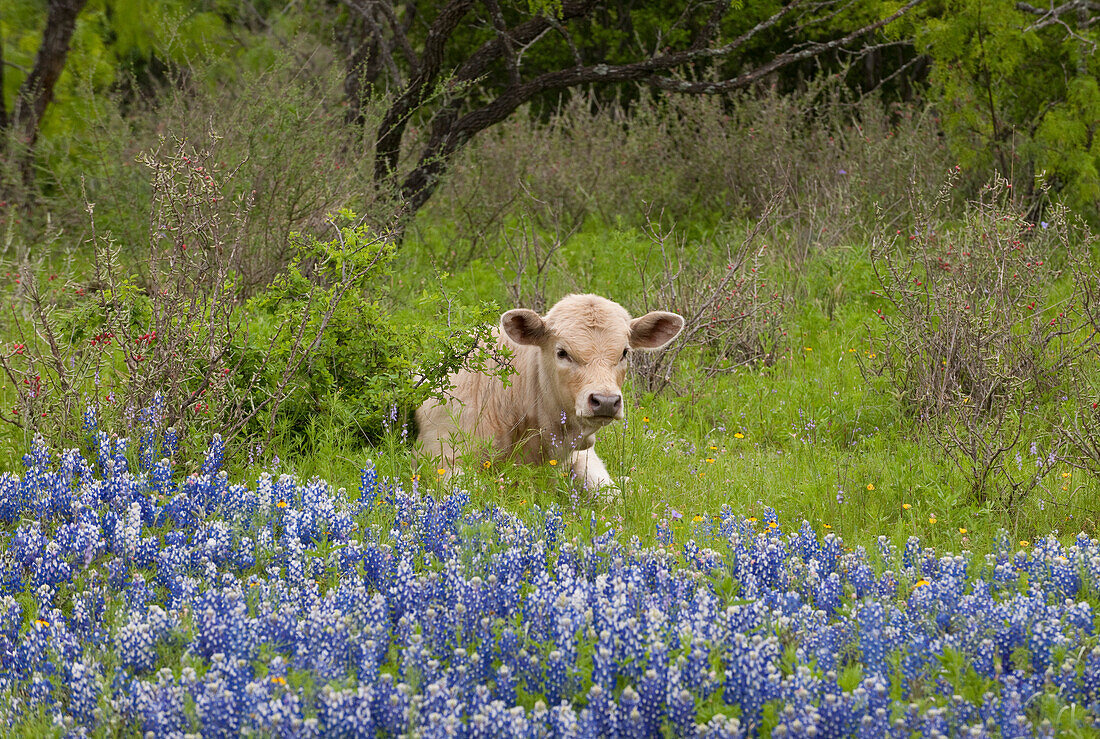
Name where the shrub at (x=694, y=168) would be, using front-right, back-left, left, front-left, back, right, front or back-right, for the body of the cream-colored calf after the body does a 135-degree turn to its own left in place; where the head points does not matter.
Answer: front

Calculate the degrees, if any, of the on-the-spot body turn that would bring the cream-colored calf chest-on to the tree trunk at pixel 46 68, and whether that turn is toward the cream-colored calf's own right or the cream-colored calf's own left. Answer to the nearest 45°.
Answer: approximately 180°

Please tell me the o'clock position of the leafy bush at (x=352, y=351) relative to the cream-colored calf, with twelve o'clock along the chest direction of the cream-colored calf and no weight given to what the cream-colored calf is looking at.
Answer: The leafy bush is roughly at 5 o'clock from the cream-colored calf.

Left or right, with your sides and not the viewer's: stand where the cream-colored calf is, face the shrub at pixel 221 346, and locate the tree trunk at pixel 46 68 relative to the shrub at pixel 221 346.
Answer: right

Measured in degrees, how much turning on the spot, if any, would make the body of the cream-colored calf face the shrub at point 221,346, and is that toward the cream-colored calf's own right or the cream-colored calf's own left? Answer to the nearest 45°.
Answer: approximately 135° to the cream-colored calf's own right

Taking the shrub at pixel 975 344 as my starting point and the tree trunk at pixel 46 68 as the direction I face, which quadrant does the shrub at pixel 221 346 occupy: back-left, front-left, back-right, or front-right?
front-left
